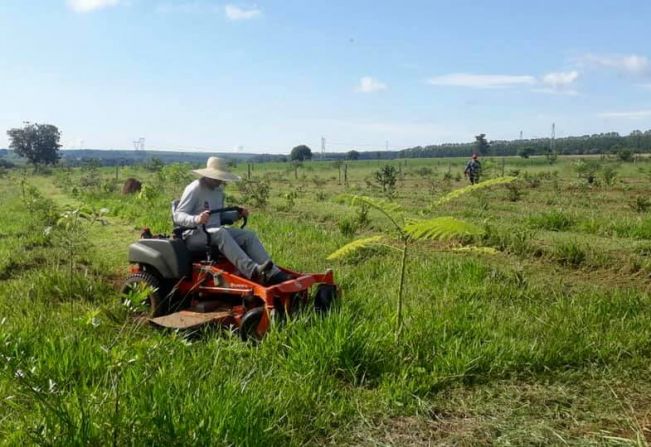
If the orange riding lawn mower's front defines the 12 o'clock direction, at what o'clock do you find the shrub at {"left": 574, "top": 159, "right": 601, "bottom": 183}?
The shrub is roughly at 9 o'clock from the orange riding lawn mower.

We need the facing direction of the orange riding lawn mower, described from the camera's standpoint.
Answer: facing the viewer and to the right of the viewer

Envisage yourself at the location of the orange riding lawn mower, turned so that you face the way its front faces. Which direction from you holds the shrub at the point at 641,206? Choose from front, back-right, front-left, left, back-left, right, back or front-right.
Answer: left

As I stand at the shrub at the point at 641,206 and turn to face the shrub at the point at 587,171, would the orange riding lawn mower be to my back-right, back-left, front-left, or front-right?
back-left

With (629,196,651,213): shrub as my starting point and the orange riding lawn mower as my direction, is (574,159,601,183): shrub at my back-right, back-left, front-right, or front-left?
back-right
